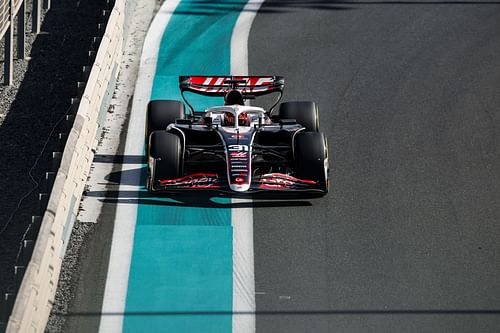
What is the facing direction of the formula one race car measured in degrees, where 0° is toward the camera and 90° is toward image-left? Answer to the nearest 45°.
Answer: approximately 0°

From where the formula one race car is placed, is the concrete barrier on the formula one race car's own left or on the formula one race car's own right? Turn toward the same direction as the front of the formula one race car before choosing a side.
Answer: on the formula one race car's own right

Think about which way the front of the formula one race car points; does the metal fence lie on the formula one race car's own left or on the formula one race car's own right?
on the formula one race car's own right
